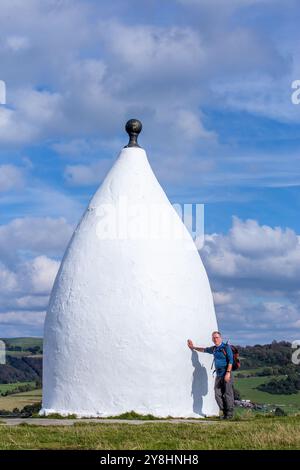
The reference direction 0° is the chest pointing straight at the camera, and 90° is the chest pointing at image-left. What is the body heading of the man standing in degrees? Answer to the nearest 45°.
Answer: approximately 45°

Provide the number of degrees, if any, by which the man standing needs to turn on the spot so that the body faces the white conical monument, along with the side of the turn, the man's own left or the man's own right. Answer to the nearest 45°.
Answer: approximately 45° to the man's own right
